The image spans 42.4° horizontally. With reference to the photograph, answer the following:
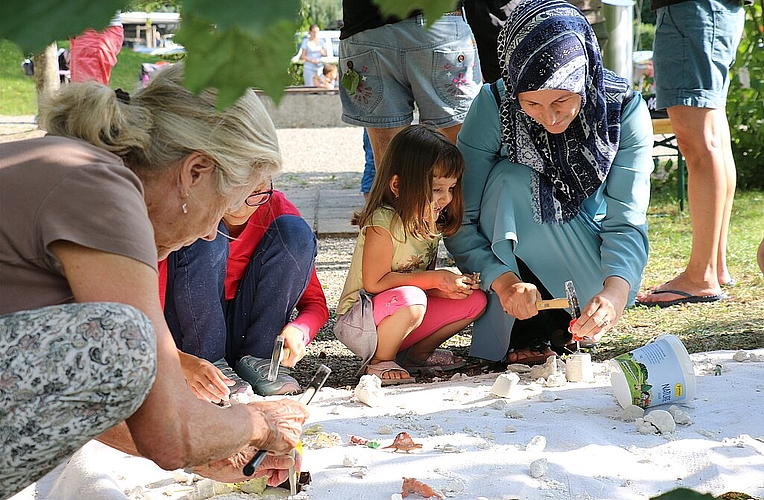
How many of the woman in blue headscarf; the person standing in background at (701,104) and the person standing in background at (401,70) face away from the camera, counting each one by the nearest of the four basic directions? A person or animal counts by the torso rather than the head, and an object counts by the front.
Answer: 1

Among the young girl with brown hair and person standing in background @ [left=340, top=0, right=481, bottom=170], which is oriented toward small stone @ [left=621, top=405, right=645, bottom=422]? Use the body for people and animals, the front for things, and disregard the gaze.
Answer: the young girl with brown hair

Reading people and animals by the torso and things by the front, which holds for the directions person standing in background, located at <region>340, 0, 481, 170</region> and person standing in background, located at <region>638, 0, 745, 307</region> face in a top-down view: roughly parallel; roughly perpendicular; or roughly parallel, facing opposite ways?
roughly perpendicular

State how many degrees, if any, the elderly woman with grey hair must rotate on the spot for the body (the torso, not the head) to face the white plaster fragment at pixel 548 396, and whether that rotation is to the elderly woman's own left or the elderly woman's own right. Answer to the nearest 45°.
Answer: approximately 45° to the elderly woman's own left

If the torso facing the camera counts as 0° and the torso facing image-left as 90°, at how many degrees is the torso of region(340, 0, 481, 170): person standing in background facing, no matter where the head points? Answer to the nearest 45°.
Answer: approximately 180°

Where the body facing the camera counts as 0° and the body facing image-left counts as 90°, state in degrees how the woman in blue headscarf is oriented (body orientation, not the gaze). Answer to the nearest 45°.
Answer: approximately 0°

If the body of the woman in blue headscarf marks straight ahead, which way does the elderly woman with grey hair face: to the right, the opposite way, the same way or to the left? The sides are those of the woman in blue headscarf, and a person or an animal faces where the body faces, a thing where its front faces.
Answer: to the left

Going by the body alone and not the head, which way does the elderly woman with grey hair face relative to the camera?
to the viewer's right

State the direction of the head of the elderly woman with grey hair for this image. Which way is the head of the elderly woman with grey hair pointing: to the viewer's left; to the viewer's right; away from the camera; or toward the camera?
to the viewer's right

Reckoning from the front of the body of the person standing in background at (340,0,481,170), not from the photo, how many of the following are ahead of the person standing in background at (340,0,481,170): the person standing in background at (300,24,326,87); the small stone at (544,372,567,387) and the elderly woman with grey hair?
1

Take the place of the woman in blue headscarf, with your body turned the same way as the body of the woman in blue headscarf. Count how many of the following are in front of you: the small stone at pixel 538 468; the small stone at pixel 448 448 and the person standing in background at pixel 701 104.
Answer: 2

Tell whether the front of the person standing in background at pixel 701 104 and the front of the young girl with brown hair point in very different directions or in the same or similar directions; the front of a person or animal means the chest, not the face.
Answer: very different directions

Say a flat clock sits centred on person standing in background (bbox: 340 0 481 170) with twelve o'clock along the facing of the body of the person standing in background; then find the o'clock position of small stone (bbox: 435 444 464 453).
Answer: The small stone is roughly at 6 o'clock from the person standing in background.

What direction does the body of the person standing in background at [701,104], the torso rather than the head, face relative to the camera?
to the viewer's left

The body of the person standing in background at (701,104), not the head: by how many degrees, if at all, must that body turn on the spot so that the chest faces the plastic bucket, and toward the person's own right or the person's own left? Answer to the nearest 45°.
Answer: approximately 90° to the person's own left

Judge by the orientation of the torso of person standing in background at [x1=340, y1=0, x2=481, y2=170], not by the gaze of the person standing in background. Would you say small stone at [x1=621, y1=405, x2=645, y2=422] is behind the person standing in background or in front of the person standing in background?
behind
